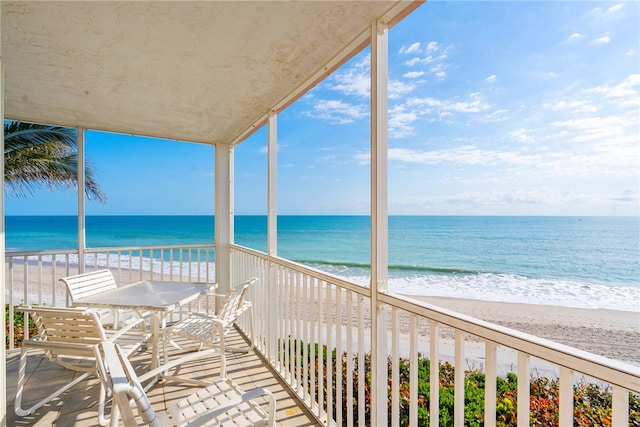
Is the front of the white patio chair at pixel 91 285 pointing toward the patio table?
yes

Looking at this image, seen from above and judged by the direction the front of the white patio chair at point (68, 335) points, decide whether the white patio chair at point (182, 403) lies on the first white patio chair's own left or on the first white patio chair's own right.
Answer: on the first white patio chair's own right

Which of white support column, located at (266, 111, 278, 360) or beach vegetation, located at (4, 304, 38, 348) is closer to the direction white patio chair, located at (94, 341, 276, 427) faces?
the white support column

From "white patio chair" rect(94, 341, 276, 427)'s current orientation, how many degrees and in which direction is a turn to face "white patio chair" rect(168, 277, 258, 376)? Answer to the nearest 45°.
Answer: approximately 90° to its left

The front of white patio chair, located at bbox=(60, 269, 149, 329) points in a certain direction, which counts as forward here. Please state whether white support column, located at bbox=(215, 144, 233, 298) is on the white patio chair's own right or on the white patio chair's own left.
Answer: on the white patio chair's own left

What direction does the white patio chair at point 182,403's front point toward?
to the viewer's right

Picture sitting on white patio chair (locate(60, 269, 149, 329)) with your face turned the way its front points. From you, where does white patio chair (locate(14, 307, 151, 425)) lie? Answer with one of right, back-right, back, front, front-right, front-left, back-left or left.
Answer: front-right

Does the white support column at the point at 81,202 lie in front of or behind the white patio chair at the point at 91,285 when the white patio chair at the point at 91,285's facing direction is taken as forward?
behind

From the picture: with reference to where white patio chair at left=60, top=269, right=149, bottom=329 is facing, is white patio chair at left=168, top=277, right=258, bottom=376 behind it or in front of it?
in front

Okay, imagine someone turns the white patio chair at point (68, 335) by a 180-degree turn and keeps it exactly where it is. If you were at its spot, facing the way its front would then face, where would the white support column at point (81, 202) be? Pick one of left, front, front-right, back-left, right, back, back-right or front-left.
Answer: back-right

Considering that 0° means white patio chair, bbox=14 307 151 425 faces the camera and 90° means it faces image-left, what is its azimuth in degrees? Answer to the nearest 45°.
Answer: approximately 225°

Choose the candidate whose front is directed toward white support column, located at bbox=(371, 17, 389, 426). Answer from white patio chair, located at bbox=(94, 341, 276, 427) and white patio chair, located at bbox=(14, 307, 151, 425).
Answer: white patio chair, located at bbox=(94, 341, 276, 427)

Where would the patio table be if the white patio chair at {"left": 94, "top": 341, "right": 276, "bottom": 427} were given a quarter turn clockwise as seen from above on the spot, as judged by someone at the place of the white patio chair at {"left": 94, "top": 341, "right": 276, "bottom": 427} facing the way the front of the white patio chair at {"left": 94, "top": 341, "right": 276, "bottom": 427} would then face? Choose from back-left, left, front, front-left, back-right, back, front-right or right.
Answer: back

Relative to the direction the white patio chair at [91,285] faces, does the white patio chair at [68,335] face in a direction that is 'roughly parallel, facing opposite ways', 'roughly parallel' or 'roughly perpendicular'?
roughly perpendicular

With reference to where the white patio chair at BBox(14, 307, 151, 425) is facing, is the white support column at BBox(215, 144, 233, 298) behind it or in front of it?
in front

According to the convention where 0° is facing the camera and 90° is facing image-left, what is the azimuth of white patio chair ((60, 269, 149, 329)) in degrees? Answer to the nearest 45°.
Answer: approximately 315°

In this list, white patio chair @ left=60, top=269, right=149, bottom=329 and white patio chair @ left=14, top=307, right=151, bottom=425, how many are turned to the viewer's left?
0
